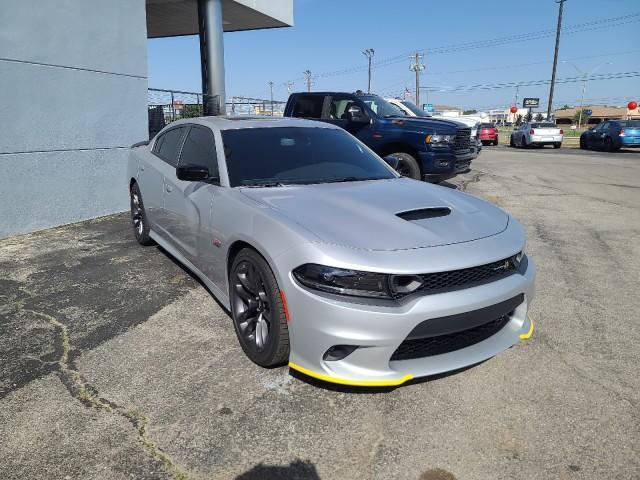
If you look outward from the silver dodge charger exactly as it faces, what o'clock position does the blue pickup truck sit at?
The blue pickup truck is roughly at 8 o'clock from the silver dodge charger.

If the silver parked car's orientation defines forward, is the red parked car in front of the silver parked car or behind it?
in front

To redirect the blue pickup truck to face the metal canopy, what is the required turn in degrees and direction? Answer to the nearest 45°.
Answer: approximately 180°

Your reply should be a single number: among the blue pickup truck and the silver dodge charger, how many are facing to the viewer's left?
0

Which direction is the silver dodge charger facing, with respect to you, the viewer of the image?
facing the viewer and to the right of the viewer

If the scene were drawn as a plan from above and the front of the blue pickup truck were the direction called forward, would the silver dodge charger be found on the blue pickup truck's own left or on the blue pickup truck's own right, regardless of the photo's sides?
on the blue pickup truck's own right

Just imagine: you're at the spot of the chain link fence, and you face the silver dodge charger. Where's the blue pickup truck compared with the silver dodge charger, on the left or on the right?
left

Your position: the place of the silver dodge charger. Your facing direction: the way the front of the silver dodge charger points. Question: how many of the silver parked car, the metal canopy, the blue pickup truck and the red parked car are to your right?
0

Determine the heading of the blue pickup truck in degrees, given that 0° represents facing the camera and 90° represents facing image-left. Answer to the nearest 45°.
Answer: approximately 315°

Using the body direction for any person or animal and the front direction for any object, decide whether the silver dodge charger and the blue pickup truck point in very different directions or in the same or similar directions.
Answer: same or similar directions

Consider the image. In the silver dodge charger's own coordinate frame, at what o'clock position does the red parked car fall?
The red parked car is roughly at 8 o'clock from the silver dodge charger.

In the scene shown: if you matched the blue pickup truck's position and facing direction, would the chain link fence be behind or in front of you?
behind

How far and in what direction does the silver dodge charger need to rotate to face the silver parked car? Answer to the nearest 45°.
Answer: approximately 90° to its left

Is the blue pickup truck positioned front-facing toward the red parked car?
no

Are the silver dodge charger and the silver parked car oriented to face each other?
no

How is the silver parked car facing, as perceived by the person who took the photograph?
facing away from the viewer and to the left of the viewer

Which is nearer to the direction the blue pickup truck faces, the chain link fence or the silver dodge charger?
the silver dodge charger
